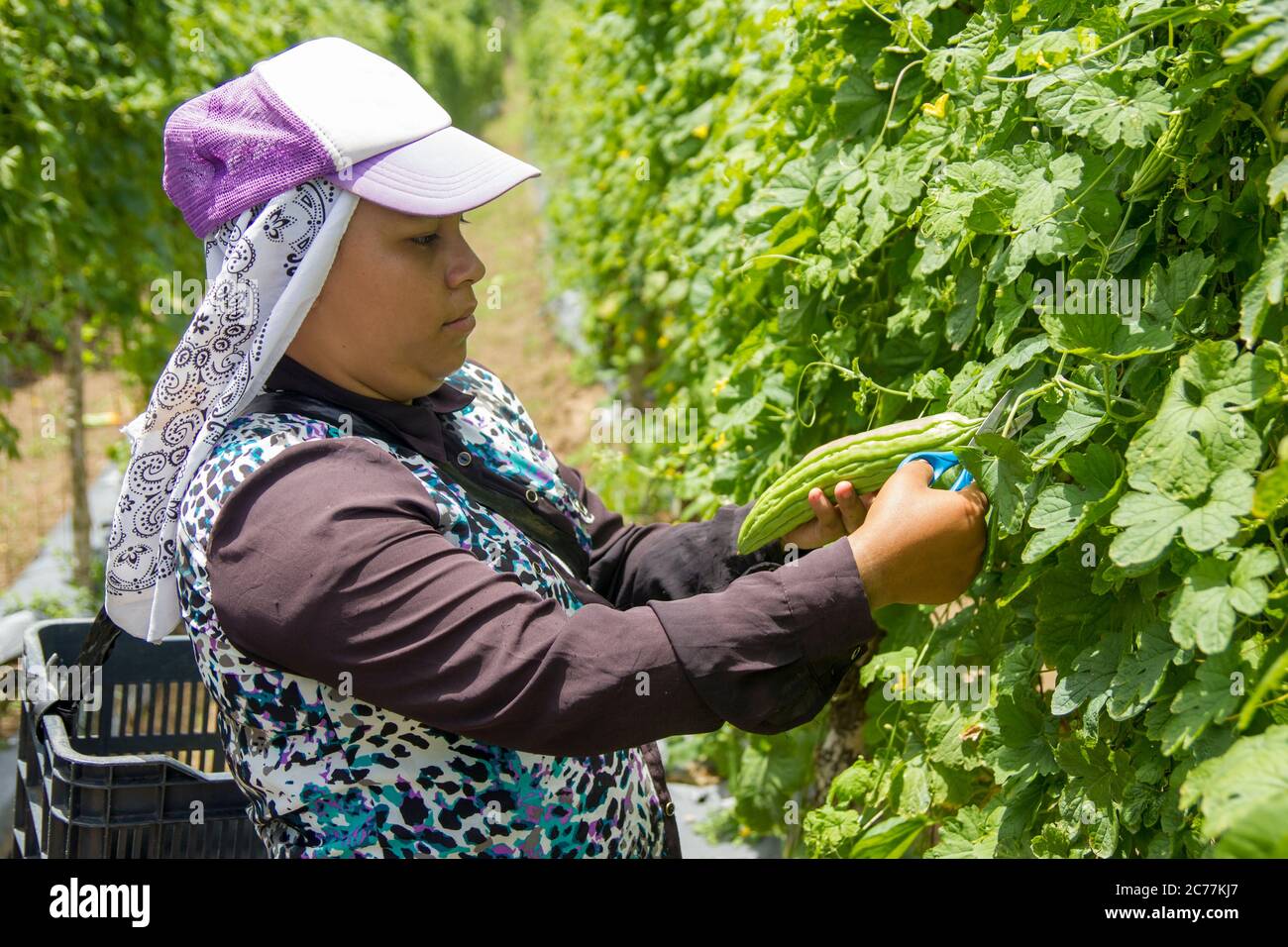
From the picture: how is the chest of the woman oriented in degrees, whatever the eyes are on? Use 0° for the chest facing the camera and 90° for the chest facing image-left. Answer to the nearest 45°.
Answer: approximately 270°

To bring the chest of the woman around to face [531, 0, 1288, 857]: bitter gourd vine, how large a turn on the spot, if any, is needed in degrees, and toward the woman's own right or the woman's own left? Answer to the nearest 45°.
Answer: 0° — they already face it

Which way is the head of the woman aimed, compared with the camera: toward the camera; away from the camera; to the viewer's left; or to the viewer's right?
to the viewer's right
